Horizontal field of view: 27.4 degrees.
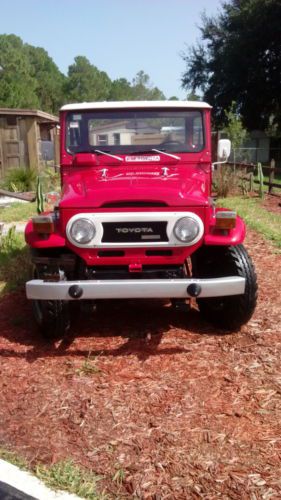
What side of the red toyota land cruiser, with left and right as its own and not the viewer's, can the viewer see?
front

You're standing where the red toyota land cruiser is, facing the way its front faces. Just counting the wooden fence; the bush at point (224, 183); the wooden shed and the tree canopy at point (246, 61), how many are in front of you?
0

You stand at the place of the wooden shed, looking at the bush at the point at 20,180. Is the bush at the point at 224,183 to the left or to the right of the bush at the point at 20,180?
left

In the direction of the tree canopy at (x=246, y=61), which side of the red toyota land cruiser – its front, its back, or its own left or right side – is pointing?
back

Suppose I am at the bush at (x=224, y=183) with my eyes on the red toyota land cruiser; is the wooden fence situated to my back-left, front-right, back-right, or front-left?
back-left

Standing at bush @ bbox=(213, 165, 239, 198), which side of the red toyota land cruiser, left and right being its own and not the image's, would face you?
back

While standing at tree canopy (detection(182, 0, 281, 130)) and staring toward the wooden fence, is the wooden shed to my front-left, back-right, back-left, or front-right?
front-right

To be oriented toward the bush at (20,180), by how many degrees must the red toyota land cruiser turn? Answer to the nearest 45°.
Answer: approximately 180°

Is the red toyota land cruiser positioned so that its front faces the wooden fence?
no

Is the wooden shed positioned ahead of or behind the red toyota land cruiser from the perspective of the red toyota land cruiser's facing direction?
behind

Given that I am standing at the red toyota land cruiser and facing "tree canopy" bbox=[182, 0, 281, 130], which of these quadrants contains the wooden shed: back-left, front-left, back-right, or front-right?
front-left

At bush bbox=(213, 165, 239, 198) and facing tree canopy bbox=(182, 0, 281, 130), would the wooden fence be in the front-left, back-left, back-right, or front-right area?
front-right
